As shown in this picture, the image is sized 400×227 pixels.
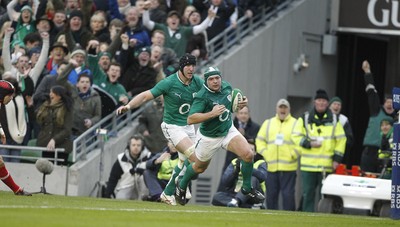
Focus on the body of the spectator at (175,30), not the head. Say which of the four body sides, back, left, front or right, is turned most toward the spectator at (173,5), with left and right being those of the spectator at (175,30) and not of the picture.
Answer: back

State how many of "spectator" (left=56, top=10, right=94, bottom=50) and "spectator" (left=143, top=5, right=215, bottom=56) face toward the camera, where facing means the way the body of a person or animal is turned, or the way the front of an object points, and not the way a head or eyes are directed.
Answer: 2

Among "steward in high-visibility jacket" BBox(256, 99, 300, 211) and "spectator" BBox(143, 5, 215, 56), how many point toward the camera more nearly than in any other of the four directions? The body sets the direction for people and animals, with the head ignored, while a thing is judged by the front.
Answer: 2

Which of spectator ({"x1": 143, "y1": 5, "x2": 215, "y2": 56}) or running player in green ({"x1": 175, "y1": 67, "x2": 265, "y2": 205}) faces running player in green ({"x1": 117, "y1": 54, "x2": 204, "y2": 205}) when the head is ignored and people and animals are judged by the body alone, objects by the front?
the spectator

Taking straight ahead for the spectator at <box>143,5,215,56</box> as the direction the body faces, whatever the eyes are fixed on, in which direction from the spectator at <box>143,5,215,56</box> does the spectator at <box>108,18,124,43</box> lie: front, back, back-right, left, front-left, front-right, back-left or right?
right
